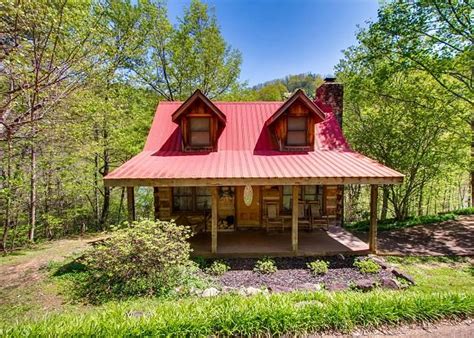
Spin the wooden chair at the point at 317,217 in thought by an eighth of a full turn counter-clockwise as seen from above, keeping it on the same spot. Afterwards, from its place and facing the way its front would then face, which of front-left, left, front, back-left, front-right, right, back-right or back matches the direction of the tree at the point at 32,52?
back-right

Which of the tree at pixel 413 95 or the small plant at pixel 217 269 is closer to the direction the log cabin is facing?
the small plant

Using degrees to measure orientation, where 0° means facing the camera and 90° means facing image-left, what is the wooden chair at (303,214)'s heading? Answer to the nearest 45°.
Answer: approximately 315°

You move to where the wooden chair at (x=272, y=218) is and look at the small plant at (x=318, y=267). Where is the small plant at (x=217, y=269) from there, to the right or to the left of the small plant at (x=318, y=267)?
right

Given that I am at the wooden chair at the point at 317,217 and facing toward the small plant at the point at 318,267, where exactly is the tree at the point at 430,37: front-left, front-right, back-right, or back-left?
back-left

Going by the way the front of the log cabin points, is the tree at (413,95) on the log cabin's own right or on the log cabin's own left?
on the log cabin's own left

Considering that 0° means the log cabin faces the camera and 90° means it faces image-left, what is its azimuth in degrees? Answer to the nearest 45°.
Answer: approximately 0°

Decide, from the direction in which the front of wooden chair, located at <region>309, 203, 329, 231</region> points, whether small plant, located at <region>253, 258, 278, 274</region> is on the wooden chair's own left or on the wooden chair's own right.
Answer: on the wooden chair's own right

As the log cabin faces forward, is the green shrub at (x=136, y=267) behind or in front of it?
in front

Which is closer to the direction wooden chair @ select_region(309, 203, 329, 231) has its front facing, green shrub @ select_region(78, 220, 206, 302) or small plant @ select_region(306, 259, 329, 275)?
the small plant

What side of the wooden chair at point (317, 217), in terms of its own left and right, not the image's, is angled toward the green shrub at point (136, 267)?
right

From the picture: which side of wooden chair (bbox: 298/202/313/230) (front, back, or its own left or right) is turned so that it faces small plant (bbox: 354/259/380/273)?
front

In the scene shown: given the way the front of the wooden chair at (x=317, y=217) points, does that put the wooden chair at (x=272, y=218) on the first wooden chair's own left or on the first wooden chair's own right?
on the first wooden chair's own right

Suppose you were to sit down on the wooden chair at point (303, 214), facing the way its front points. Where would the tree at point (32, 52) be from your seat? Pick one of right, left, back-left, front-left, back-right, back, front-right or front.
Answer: right

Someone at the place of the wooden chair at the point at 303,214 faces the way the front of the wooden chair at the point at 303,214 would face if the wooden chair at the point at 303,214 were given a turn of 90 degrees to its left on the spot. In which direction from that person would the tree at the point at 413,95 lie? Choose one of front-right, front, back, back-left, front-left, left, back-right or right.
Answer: front

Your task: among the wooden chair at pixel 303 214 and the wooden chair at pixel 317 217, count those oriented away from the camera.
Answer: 0

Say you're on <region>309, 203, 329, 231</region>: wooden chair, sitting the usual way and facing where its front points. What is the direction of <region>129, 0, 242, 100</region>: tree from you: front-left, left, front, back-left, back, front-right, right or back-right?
back
